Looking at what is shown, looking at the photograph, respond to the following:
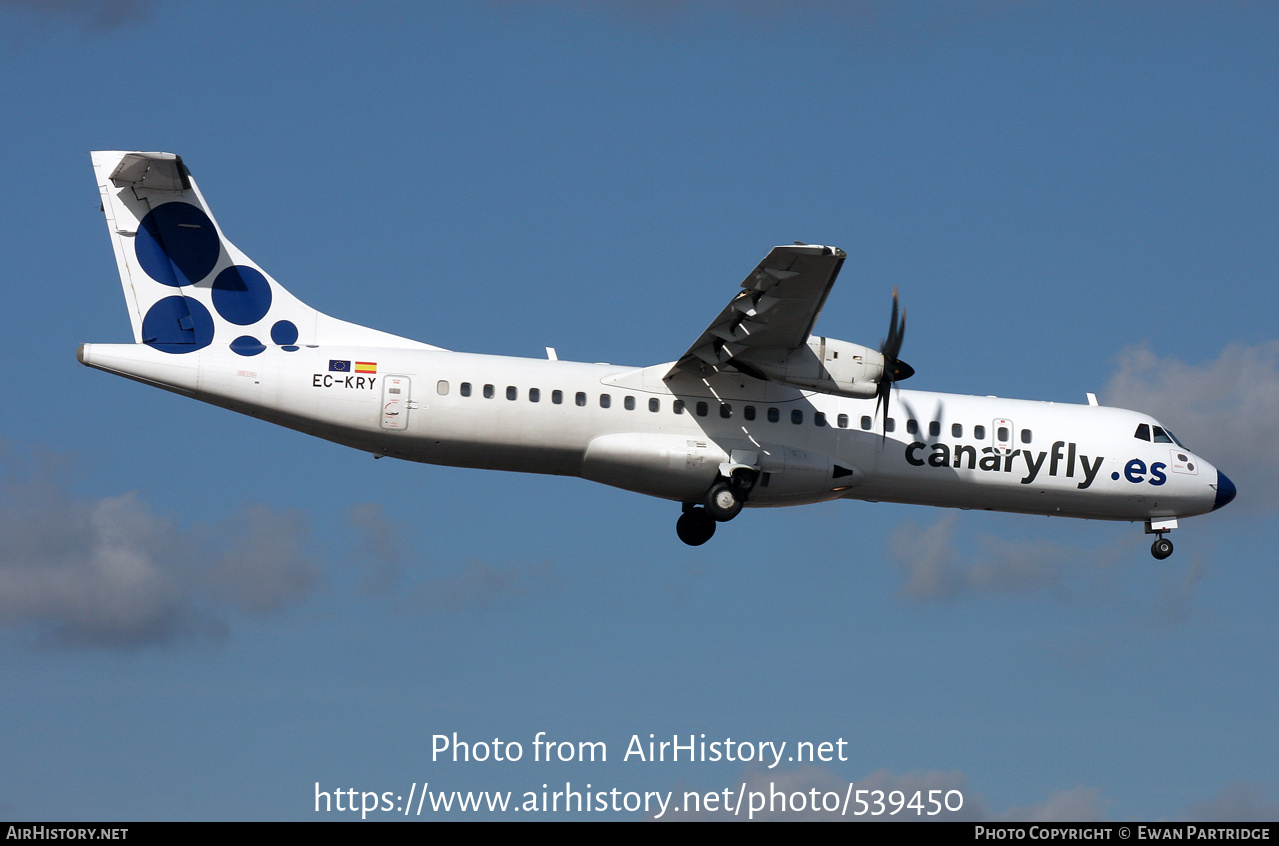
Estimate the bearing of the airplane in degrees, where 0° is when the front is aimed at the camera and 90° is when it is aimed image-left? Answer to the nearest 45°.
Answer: approximately 270°
